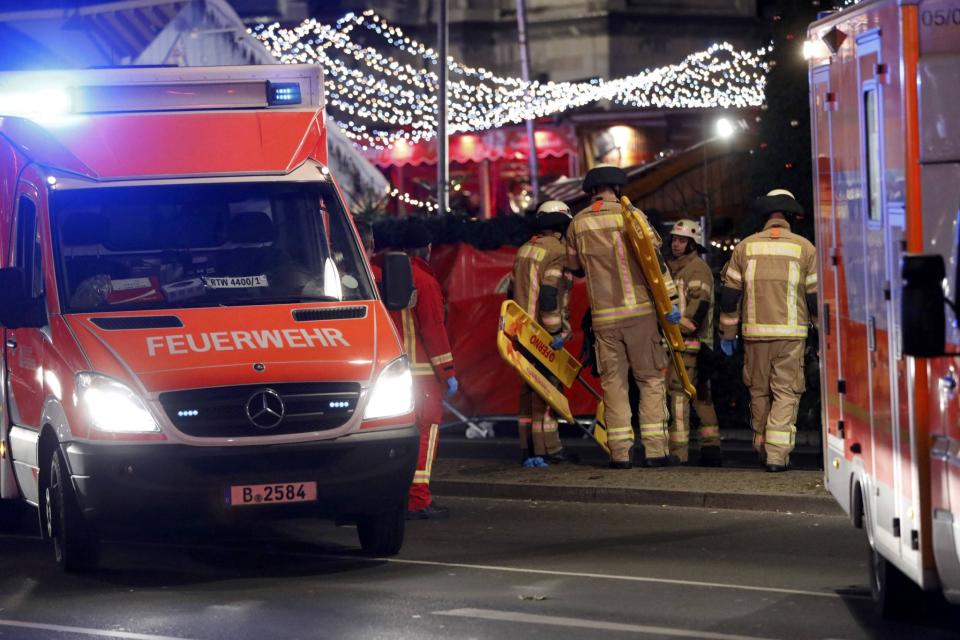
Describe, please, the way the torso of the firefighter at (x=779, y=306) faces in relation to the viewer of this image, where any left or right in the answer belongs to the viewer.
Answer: facing away from the viewer

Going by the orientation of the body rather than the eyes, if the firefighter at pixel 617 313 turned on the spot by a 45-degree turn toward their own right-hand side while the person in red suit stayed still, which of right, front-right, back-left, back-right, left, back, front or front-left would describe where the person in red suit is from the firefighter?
back

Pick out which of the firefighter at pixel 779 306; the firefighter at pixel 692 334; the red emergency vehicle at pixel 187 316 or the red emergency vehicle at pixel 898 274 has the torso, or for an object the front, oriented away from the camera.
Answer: the firefighter at pixel 779 306

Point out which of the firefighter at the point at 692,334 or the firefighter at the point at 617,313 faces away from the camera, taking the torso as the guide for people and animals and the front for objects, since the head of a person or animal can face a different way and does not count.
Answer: the firefighter at the point at 617,313

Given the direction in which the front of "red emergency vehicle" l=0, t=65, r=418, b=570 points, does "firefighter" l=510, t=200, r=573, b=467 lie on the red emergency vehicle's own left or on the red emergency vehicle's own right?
on the red emergency vehicle's own left

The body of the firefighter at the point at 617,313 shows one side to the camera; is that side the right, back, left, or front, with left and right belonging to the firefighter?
back

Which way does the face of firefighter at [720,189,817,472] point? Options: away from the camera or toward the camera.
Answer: away from the camera

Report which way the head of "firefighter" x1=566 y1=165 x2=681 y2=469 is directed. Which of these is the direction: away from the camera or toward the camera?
away from the camera

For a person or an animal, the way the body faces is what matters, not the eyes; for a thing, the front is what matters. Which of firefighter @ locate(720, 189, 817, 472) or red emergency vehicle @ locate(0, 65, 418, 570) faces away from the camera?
the firefighter

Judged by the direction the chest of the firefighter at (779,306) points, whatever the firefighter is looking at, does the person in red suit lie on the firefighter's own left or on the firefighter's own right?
on the firefighter's own left

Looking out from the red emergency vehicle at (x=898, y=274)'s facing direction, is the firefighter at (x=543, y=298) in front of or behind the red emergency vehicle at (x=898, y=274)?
behind

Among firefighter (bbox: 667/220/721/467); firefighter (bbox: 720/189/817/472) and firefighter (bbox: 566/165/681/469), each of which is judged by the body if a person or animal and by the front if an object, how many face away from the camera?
2

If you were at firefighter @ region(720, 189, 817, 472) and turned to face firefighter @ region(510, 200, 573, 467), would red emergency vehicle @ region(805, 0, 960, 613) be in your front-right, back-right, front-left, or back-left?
back-left
